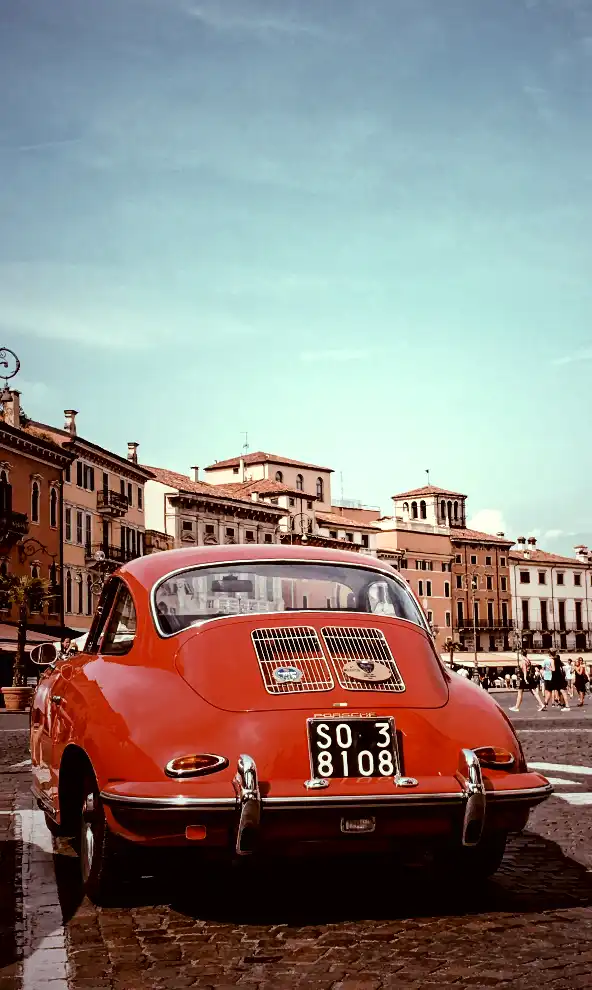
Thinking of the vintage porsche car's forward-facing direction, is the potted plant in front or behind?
in front

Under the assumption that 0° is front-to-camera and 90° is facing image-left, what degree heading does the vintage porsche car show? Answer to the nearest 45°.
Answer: approximately 135°
